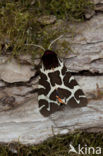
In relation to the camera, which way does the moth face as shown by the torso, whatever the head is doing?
away from the camera
